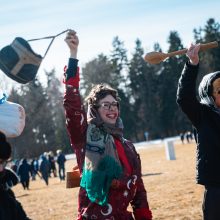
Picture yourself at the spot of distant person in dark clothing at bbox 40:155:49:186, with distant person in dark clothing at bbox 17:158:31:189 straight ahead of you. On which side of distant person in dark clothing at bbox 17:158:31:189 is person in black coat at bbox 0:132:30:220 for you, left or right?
left

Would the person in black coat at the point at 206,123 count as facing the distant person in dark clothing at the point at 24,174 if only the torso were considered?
no

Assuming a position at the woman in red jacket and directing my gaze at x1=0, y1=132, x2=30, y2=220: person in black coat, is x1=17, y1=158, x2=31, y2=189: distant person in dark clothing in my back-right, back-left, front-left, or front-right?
back-right

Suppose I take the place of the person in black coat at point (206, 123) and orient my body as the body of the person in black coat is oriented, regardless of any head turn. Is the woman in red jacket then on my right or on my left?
on my right

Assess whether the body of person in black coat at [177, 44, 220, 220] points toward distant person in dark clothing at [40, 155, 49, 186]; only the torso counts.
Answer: no

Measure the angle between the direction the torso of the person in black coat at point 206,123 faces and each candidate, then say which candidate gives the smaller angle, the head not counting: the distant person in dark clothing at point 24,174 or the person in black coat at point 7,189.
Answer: the person in black coat

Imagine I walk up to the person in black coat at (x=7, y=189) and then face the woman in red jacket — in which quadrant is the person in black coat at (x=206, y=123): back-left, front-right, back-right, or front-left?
front-right
